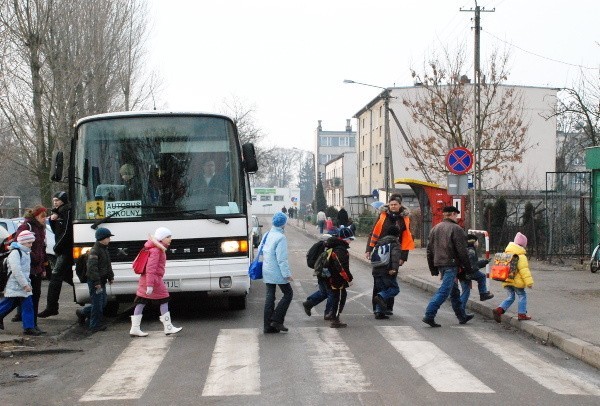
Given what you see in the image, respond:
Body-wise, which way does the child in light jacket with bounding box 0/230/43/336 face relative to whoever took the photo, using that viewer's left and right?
facing to the right of the viewer

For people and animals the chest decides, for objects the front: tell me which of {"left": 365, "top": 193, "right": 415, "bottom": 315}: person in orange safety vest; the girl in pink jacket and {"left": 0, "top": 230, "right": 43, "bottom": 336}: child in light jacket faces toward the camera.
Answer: the person in orange safety vest

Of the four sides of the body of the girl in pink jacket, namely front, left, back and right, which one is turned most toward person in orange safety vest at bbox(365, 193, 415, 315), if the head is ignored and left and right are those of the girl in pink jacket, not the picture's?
front

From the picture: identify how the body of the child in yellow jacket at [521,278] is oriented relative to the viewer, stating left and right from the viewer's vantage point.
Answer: facing to the right of the viewer

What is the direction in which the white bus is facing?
toward the camera

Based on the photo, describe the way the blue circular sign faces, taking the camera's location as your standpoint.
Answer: facing the viewer

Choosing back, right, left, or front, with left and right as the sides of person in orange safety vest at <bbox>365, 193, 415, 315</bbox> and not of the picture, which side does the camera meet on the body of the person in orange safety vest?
front

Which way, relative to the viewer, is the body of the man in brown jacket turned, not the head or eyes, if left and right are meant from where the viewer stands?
facing away from the viewer and to the right of the viewer

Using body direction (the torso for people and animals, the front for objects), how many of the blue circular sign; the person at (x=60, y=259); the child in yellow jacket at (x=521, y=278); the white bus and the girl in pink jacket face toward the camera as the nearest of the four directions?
2

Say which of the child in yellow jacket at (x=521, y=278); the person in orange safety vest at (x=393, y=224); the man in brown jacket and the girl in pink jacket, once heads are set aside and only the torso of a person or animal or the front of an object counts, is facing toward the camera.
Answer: the person in orange safety vest
